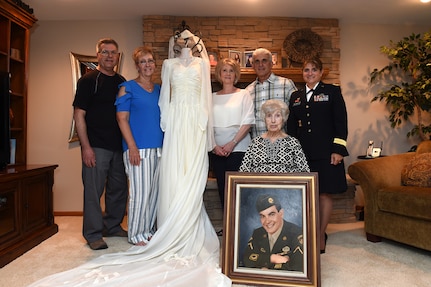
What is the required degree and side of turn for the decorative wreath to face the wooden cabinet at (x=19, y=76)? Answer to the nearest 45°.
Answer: approximately 45° to its right

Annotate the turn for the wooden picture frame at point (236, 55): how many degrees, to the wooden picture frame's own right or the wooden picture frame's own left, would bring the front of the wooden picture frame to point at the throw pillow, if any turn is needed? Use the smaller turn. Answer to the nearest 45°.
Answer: approximately 45° to the wooden picture frame's own left

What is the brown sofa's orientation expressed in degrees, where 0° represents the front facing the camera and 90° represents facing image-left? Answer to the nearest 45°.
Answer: approximately 45°

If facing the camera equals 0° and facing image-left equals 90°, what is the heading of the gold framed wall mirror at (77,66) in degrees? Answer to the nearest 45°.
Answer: approximately 0°

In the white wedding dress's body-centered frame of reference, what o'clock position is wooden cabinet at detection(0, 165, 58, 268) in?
The wooden cabinet is roughly at 4 o'clock from the white wedding dress.

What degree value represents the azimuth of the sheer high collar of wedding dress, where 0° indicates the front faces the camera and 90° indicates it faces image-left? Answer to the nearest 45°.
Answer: approximately 0°
